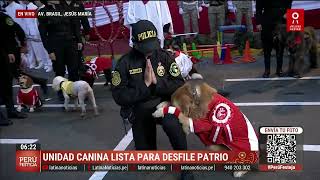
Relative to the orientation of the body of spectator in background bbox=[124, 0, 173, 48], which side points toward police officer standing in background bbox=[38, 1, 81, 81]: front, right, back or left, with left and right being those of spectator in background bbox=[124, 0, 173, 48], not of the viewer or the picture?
right

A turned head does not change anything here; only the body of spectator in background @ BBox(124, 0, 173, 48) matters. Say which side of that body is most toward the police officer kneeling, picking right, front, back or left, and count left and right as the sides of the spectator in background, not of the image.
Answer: front

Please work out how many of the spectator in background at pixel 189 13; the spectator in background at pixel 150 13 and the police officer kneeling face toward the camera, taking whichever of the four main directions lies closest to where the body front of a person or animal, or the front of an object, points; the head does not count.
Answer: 3

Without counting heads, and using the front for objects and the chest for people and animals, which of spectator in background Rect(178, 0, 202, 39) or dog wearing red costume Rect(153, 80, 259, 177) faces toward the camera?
the spectator in background

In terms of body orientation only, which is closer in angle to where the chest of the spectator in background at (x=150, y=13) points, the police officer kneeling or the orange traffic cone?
the police officer kneeling

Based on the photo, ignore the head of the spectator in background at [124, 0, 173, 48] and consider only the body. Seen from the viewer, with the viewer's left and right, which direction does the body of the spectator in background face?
facing the viewer

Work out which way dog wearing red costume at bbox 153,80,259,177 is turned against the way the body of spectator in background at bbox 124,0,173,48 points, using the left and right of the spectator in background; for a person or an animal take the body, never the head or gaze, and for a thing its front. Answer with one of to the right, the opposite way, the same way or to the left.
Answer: to the right

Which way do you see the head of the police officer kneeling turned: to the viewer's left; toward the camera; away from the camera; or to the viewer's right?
toward the camera

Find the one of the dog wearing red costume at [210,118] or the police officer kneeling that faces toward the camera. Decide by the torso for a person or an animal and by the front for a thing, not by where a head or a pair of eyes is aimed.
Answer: the police officer kneeling

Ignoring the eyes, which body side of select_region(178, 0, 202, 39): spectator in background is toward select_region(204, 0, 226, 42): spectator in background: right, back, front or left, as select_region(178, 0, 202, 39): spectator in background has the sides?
left

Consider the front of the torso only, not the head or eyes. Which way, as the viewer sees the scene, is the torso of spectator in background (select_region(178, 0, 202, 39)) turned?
toward the camera

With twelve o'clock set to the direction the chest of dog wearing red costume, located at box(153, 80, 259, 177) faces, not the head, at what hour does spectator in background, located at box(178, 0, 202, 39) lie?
The spectator in background is roughly at 3 o'clock from the dog wearing red costume.

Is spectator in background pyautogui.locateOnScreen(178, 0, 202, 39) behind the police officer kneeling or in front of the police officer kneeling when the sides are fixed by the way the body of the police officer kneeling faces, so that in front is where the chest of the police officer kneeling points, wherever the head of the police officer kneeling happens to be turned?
behind

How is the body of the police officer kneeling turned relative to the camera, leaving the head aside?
toward the camera

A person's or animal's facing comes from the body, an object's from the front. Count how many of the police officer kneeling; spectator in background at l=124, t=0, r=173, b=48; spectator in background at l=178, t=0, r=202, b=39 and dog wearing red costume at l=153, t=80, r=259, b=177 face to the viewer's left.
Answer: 1

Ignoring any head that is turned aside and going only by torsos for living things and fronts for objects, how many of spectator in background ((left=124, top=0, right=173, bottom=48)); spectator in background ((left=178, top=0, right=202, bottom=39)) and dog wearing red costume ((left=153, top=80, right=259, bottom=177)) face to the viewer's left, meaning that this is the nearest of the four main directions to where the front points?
1

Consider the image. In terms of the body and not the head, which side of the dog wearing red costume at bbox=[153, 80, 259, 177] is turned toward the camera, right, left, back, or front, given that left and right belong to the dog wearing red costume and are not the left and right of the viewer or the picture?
left
